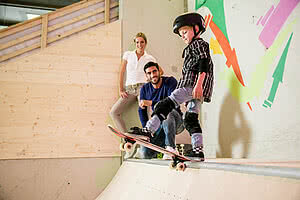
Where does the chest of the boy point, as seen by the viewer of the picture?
to the viewer's left

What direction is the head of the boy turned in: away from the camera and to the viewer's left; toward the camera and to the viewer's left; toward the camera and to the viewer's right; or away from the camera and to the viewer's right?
toward the camera and to the viewer's left

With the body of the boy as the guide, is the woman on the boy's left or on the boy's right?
on the boy's right
